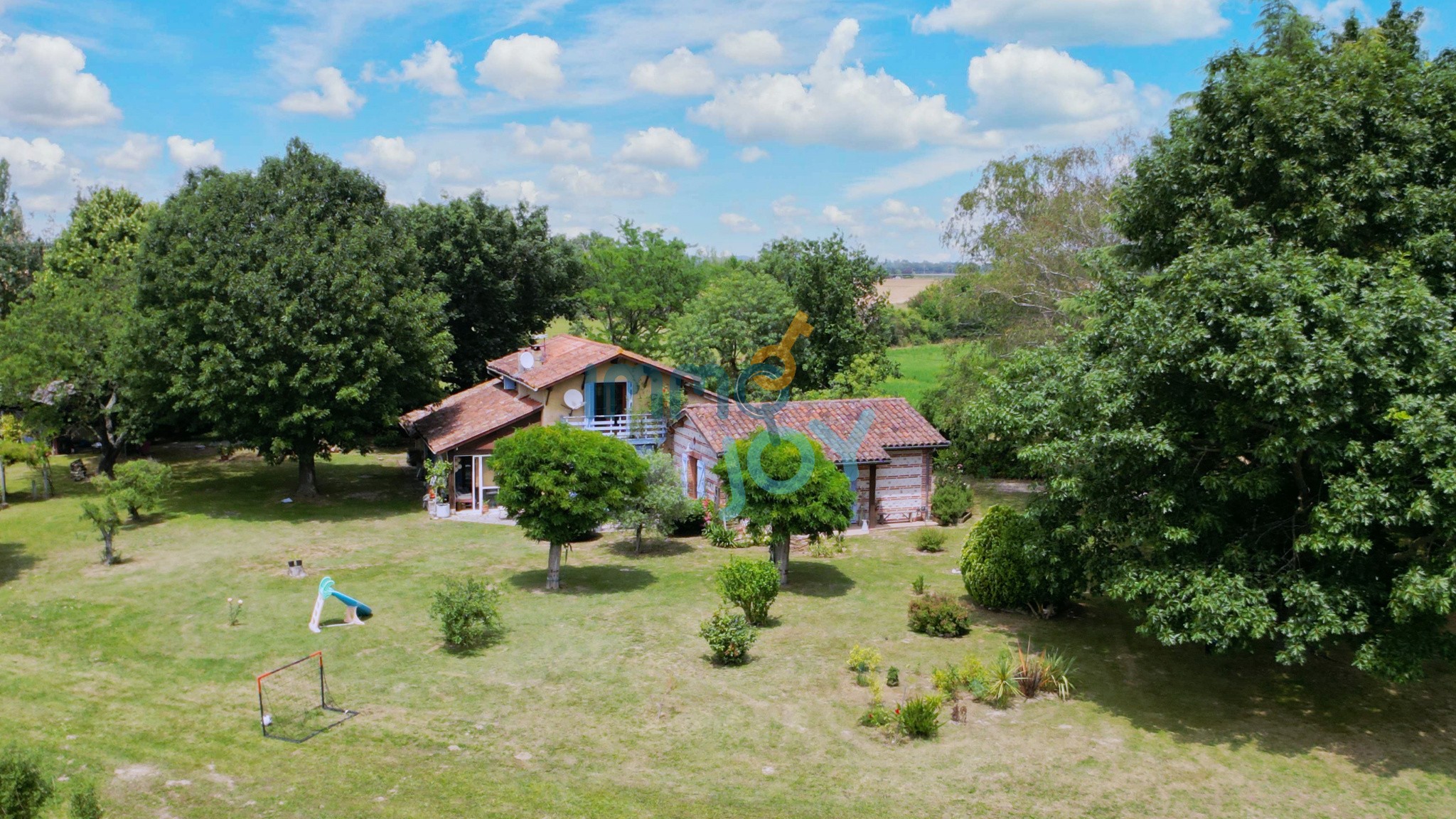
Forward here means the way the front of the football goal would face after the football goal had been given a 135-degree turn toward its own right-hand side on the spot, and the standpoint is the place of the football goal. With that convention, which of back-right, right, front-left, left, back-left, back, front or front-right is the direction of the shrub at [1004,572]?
front

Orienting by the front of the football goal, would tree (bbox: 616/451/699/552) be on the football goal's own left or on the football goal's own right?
on the football goal's own right

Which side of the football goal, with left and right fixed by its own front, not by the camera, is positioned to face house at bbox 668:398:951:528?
right

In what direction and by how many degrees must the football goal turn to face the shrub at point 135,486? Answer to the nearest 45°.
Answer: approximately 45° to its right

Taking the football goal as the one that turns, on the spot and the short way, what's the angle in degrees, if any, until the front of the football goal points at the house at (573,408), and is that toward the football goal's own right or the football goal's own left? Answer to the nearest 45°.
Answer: approximately 90° to the football goal's own right

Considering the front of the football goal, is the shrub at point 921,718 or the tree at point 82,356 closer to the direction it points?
the tree

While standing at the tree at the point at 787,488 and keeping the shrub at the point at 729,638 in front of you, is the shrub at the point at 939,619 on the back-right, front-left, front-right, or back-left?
front-left

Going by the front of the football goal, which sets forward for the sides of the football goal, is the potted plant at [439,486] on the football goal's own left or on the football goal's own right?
on the football goal's own right

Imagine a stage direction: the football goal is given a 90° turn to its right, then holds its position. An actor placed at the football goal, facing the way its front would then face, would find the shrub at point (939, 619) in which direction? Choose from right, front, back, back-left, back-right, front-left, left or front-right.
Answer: front-right

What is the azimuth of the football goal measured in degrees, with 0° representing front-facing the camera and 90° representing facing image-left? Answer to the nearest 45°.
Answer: approximately 135°

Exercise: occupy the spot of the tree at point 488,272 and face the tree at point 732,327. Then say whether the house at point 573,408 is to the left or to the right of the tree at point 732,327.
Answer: right

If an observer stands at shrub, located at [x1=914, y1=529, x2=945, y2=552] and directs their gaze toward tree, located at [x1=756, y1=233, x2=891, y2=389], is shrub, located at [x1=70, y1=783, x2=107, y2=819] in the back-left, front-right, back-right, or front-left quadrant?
back-left

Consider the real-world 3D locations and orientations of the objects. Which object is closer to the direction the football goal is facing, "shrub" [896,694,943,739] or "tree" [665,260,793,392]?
the tree

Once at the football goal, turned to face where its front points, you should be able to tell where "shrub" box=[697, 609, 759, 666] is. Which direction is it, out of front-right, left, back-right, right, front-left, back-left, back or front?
back-right

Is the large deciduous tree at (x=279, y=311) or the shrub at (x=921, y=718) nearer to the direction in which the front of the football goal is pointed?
the large deciduous tree

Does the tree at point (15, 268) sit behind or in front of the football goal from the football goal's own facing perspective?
in front
